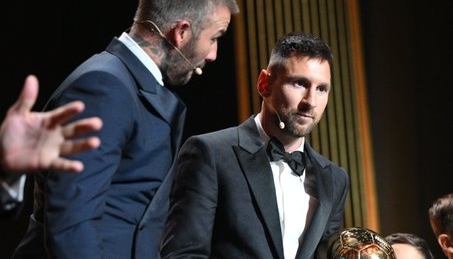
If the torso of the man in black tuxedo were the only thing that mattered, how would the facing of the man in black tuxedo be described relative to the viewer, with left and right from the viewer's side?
facing the viewer and to the right of the viewer

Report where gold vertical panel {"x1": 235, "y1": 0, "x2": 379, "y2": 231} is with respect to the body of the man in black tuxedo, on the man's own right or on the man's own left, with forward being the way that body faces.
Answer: on the man's own left
